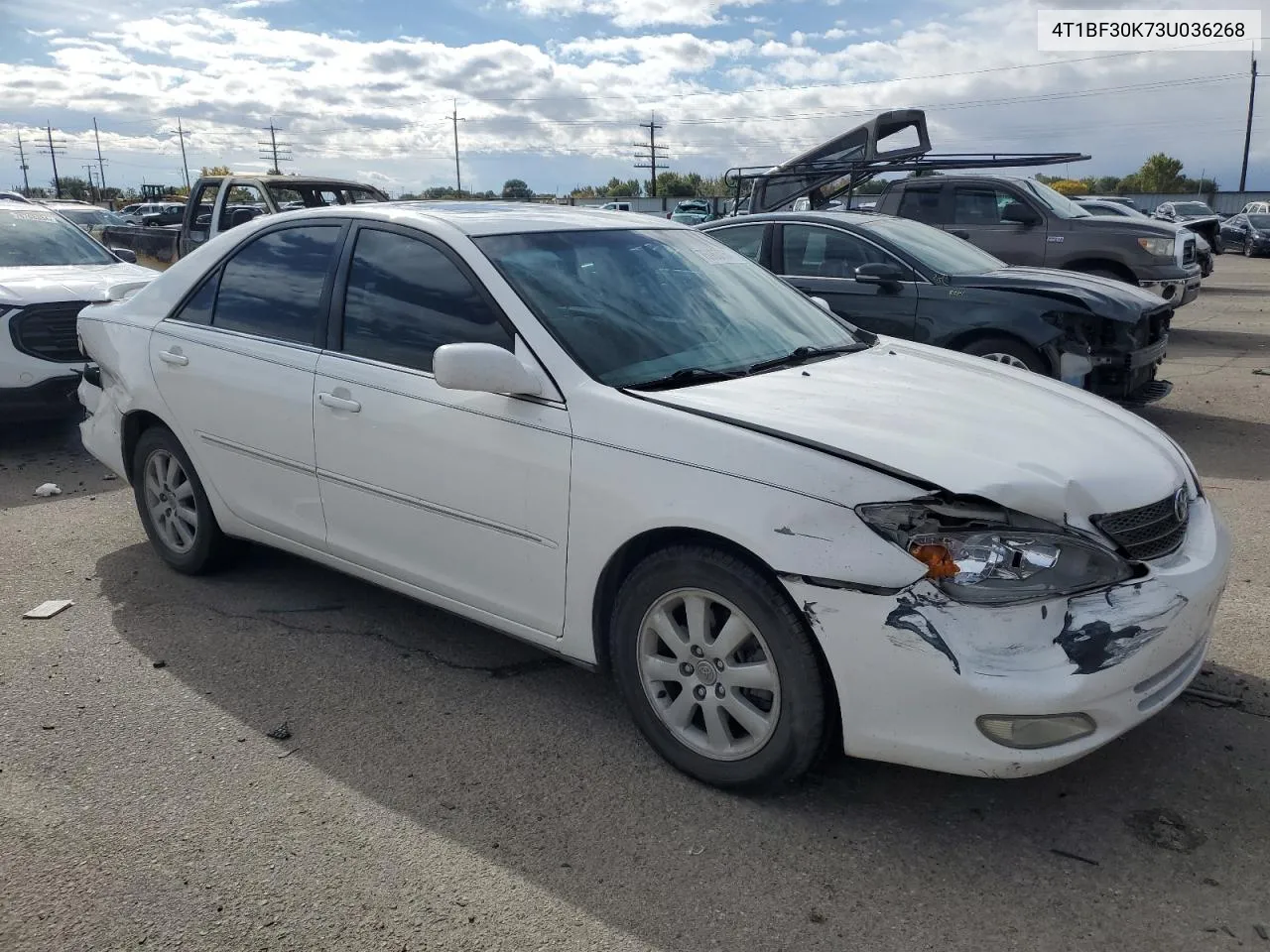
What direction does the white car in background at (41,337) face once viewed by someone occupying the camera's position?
facing the viewer and to the right of the viewer

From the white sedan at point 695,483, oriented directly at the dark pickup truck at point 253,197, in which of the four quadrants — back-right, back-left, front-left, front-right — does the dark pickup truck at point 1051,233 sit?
front-right

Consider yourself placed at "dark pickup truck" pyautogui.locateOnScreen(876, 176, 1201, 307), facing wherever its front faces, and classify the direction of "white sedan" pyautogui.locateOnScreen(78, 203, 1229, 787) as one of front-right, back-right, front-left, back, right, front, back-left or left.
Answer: right

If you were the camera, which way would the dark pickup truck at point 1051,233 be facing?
facing to the right of the viewer

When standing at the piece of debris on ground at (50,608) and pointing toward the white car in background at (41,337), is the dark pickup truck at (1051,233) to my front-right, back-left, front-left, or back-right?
front-right

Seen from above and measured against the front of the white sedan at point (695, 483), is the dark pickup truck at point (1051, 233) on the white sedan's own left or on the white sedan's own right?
on the white sedan's own left

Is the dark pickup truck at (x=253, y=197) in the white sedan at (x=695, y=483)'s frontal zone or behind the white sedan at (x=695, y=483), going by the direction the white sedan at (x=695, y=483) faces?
behind

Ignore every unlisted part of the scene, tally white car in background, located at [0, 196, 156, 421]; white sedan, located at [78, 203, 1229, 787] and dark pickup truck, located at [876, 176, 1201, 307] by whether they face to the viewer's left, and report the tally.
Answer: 0

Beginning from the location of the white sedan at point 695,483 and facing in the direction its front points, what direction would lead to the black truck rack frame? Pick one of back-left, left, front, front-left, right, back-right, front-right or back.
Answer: back-left

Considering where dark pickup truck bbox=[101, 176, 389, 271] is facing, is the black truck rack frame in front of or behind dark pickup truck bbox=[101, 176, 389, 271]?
in front

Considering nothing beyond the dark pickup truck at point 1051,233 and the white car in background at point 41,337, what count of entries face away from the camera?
0

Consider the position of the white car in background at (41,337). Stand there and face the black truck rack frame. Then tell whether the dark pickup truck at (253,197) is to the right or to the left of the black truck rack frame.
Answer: left

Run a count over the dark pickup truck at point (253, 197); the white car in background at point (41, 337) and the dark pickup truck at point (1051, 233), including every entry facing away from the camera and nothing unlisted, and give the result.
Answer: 0

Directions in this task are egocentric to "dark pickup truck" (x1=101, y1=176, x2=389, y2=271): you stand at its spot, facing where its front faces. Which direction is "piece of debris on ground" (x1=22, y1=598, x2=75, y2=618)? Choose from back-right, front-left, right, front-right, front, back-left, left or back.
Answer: front-right
